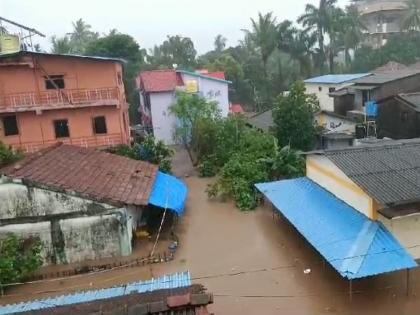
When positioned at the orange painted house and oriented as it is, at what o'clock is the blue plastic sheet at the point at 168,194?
The blue plastic sheet is roughly at 11 o'clock from the orange painted house.

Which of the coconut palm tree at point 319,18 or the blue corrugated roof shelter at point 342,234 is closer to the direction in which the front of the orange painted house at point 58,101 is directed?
the blue corrugated roof shelter

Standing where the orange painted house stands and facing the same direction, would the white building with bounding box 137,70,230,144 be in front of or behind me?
behind

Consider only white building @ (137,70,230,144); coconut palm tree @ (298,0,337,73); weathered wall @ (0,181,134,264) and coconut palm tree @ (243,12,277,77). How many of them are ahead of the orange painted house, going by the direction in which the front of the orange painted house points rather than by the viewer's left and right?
1

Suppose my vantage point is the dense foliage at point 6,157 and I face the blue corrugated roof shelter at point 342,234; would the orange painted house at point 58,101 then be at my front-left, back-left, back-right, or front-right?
back-left

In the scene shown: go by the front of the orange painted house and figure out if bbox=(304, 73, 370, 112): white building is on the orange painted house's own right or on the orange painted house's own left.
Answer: on the orange painted house's own left

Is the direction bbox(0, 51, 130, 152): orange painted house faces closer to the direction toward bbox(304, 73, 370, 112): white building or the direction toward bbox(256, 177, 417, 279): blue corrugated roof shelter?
the blue corrugated roof shelter

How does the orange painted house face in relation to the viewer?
toward the camera

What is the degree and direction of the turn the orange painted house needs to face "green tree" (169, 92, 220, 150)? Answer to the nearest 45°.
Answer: approximately 135° to its left

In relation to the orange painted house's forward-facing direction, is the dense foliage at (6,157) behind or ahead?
ahead

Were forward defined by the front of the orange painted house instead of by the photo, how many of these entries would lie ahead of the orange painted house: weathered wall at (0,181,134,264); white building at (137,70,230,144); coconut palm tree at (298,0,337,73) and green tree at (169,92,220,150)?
1

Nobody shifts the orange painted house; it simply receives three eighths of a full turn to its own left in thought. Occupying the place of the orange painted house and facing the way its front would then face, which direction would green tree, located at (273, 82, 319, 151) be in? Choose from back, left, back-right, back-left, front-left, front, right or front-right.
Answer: front-right

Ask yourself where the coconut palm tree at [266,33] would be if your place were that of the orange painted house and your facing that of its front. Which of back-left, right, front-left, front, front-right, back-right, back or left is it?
back-left

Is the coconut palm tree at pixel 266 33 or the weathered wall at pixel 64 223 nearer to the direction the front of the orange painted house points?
the weathered wall

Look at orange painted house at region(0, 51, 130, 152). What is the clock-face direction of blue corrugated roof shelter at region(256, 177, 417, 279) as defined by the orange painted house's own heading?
The blue corrugated roof shelter is roughly at 11 o'clock from the orange painted house.

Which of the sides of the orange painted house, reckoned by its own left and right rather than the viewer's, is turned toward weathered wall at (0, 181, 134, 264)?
front
